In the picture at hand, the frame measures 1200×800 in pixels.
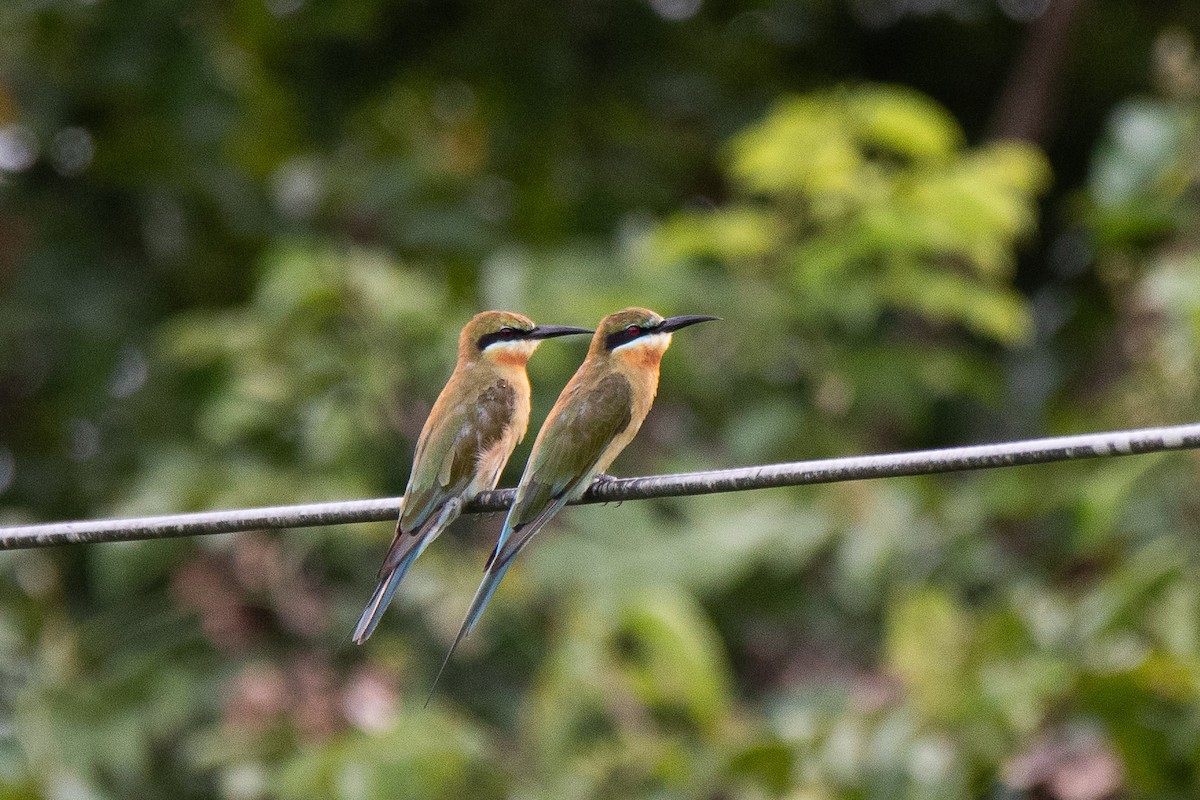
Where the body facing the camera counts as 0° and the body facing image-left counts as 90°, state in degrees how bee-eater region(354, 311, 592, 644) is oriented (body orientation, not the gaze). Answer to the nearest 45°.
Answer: approximately 270°

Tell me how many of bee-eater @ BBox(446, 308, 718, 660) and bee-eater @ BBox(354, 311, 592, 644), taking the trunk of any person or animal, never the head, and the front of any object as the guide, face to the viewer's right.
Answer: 2

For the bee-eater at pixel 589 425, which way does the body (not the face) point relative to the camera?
to the viewer's right
